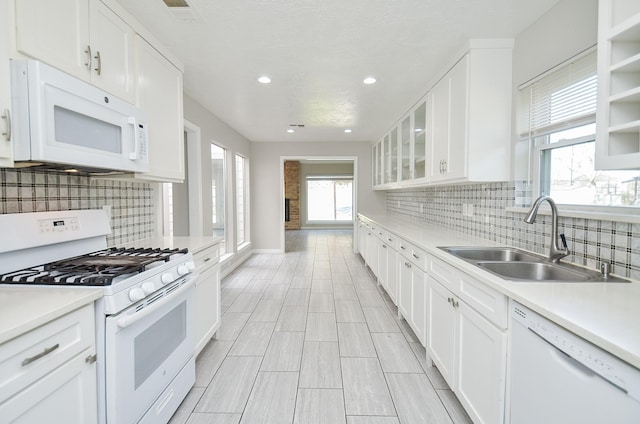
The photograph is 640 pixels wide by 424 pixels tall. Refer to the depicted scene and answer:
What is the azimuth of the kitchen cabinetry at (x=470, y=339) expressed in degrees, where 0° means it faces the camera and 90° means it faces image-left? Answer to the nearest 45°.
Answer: approximately 45°

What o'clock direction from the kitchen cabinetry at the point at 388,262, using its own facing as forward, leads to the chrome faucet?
The chrome faucet is roughly at 8 o'clock from the kitchen cabinetry.

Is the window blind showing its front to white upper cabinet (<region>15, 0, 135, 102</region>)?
yes

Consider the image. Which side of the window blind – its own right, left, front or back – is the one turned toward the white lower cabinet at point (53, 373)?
front

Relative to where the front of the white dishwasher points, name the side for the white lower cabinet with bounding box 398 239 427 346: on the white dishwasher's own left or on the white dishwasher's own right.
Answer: on the white dishwasher's own right

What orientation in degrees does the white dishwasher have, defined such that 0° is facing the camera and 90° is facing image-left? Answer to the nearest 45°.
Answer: approximately 45°

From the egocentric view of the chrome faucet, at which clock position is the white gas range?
The white gas range is roughly at 12 o'clock from the chrome faucet.

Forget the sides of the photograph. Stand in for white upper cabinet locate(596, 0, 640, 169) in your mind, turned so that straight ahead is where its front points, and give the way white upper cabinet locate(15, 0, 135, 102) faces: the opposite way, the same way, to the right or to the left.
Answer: the opposite way

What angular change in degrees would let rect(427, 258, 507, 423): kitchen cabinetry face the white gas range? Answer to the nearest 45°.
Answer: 0° — it already faces it

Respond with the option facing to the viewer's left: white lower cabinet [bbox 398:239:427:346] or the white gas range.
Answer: the white lower cabinet

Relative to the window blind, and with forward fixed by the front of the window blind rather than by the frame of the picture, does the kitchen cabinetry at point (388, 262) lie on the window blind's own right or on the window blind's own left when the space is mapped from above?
on the window blind's own right

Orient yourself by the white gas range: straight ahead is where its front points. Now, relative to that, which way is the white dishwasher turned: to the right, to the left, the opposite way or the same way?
the opposite way

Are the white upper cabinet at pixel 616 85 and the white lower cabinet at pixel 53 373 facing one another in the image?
yes

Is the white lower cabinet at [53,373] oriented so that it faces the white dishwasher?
yes

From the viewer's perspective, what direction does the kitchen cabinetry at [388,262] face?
to the viewer's left

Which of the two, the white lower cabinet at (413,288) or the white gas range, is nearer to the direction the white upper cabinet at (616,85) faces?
the white gas range

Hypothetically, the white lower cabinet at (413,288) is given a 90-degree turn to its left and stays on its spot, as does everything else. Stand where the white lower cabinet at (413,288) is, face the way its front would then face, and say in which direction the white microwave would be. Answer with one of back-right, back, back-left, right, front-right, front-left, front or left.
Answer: front-right

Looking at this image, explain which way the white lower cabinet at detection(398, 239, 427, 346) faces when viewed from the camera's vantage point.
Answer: facing to the left of the viewer
